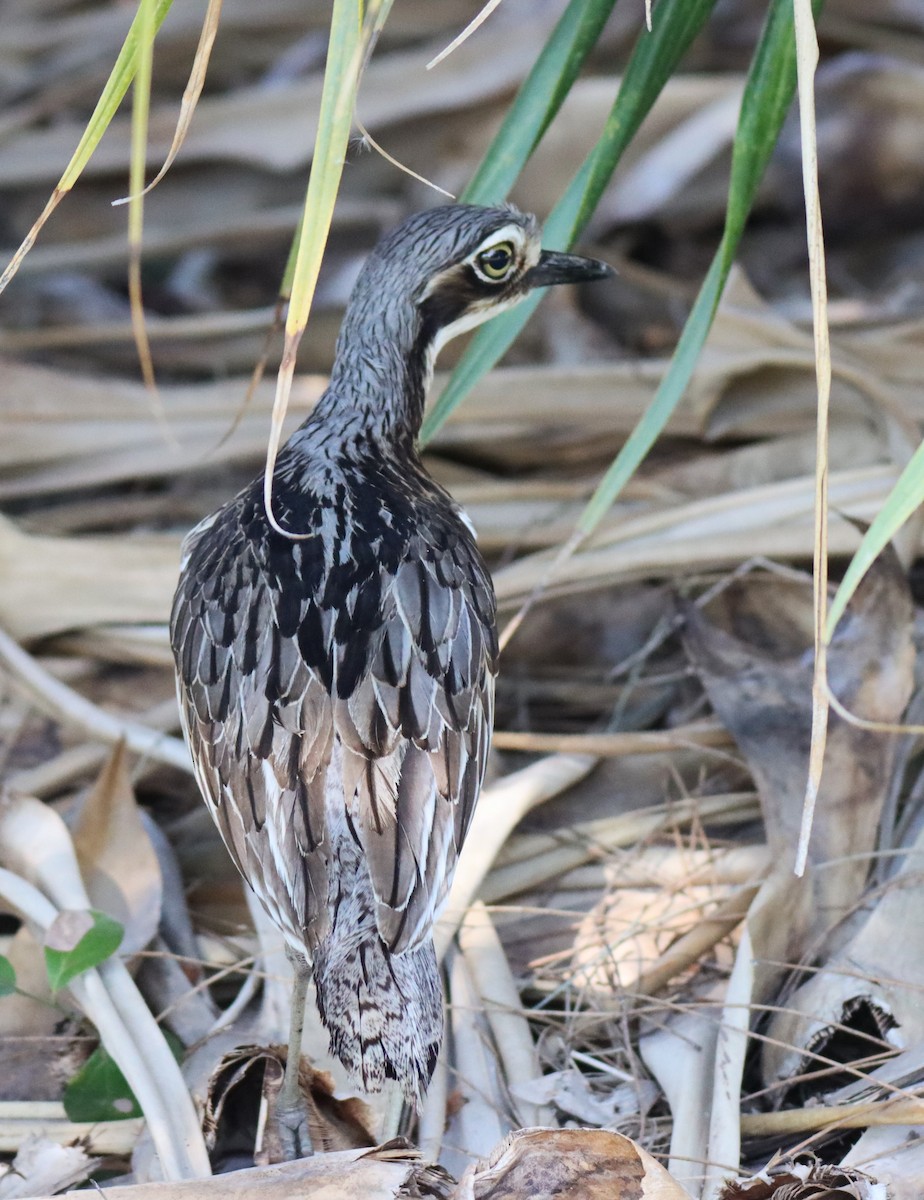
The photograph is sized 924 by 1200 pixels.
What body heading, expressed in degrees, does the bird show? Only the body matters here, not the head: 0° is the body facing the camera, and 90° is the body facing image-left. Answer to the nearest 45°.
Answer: approximately 180°

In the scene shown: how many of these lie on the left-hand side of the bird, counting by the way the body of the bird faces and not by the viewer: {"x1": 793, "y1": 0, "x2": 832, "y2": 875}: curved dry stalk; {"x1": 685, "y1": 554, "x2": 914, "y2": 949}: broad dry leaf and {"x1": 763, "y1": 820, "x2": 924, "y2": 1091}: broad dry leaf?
0

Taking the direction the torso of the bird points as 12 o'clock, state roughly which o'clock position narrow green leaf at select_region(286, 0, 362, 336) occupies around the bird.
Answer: The narrow green leaf is roughly at 6 o'clock from the bird.

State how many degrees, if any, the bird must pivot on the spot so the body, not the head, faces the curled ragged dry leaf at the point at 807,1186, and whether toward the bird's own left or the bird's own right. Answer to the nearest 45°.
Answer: approximately 135° to the bird's own right

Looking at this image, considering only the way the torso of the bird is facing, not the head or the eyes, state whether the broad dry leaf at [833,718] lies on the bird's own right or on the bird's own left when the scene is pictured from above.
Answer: on the bird's own right

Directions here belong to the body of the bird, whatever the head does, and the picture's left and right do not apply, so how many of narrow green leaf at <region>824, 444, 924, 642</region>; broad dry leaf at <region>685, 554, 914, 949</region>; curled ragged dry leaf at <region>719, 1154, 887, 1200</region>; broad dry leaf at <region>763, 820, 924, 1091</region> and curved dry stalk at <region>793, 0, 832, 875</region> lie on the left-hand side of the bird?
0
